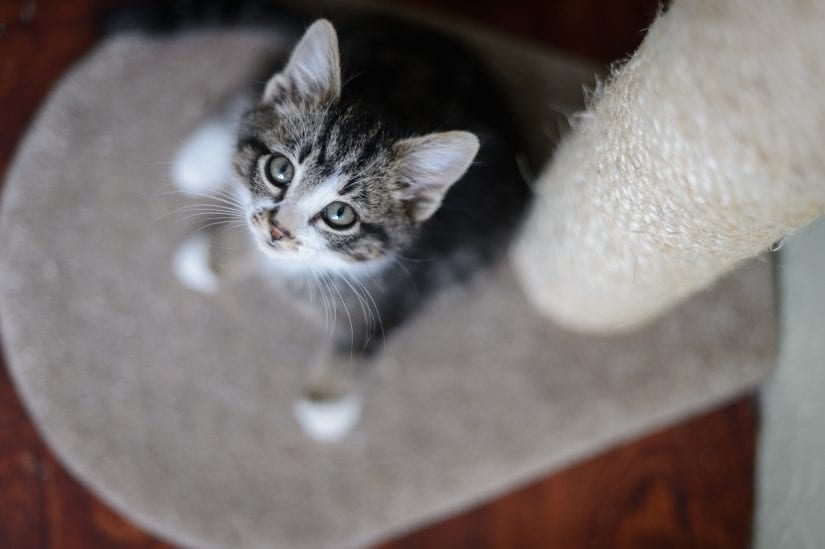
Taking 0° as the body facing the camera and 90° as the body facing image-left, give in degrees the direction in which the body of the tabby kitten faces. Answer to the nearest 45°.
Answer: approximately 45°
